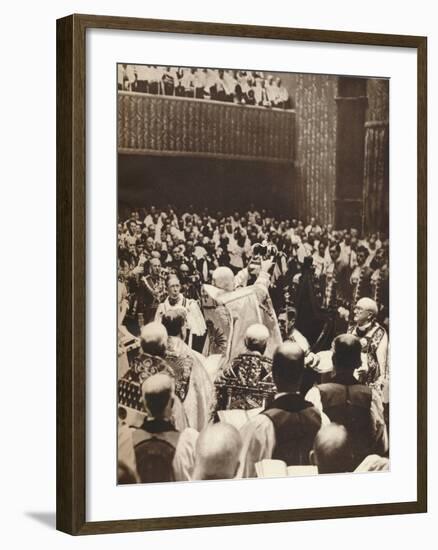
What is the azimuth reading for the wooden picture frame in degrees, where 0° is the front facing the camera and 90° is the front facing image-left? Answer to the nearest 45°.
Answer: approximately 315°
